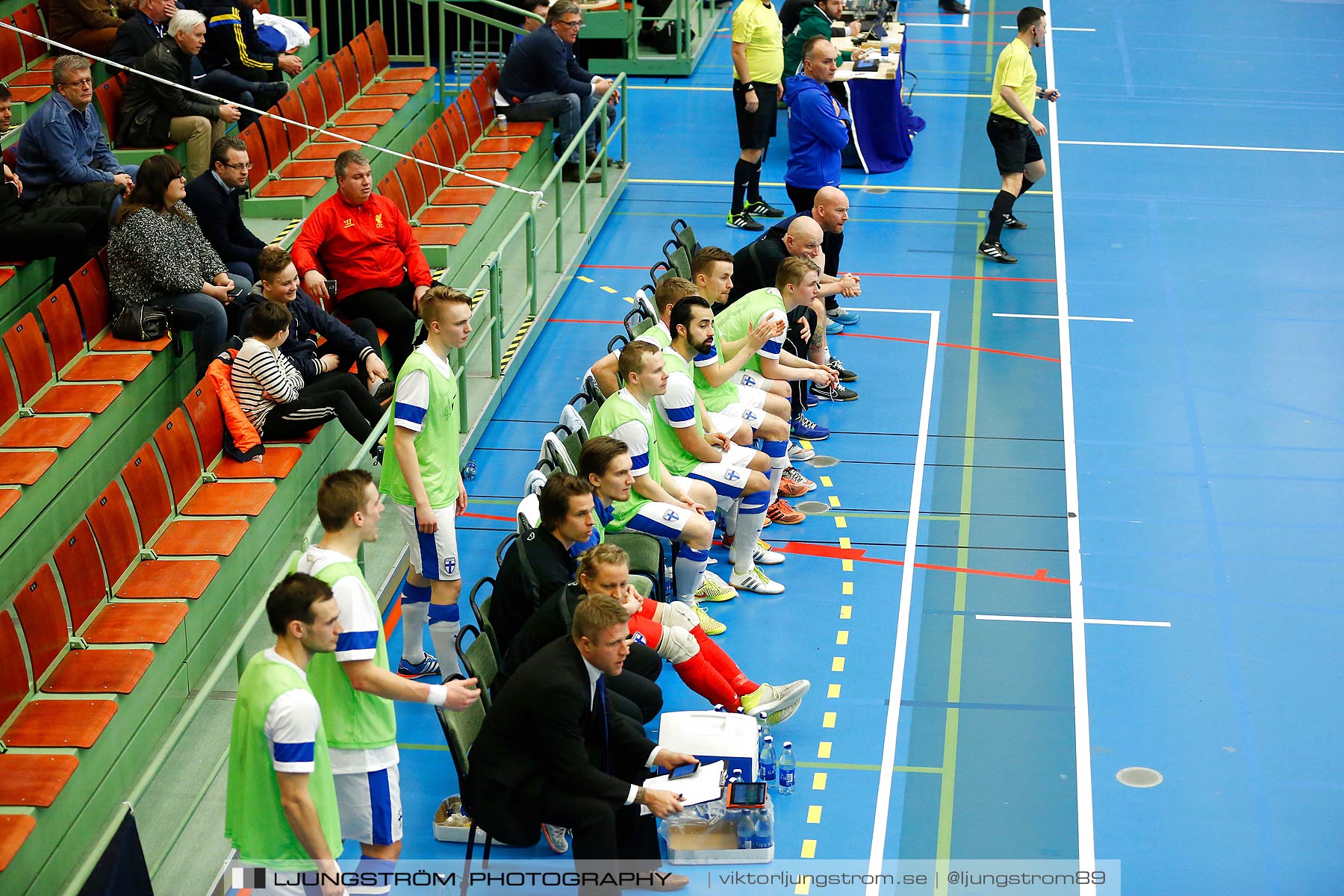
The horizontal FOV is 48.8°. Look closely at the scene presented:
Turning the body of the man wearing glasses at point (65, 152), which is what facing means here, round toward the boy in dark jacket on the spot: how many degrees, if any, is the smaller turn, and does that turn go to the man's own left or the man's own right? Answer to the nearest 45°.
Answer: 0° — they already face them

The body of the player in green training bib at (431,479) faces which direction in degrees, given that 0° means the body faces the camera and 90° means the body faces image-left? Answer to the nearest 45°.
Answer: approximately 315°

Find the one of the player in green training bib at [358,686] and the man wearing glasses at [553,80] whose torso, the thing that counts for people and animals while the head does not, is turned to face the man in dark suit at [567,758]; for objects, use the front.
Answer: the player in green training bib

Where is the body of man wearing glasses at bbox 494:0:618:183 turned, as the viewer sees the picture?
to the viewer's right

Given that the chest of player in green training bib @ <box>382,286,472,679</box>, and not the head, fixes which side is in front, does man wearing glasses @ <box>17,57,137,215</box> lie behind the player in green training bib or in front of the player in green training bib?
behind

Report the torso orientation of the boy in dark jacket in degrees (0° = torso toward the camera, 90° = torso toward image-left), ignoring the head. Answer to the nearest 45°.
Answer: approximately 315°

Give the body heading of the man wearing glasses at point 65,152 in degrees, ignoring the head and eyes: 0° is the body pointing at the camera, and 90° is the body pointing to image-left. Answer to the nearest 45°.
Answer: approximately 315°

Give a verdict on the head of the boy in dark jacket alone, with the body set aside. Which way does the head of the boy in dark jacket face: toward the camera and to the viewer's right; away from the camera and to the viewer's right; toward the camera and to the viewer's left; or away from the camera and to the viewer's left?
toward the camera and to the viewer's right

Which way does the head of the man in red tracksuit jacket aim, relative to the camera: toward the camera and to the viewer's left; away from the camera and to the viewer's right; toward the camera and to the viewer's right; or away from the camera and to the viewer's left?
toward the camera and to the viewer's right

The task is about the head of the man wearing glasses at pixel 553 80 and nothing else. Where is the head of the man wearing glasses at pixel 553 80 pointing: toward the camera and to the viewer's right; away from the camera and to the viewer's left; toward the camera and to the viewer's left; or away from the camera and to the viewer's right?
toward the camera and to the viewer's right

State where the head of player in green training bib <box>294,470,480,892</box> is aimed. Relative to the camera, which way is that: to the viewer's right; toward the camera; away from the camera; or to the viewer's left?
to the viewer's right

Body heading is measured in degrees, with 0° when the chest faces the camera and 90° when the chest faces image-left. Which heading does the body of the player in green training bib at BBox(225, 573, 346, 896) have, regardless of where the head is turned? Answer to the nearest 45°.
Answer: approximately 270°

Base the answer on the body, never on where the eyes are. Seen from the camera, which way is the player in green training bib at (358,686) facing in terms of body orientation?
to the viewer's right

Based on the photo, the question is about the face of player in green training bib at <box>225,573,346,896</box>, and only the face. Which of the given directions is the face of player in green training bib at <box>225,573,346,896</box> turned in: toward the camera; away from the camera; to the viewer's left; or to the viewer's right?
to the viewer's right
